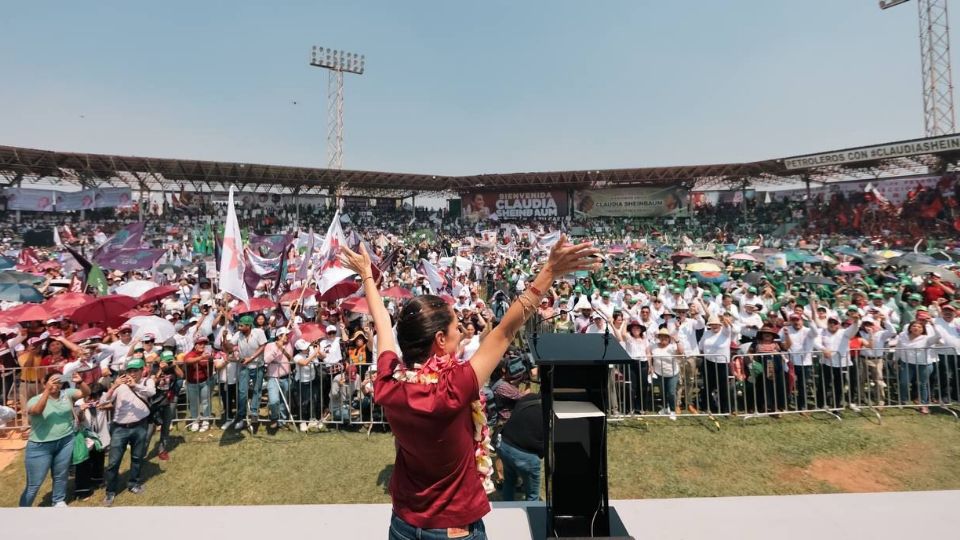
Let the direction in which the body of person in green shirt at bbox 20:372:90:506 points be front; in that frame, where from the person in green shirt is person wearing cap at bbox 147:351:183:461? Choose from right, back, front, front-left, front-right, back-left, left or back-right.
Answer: left

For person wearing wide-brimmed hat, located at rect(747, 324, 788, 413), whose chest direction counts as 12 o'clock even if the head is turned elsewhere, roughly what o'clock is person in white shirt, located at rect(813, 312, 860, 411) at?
The person in white shirt is roughly at 8 o'clock from the person wearing wide-brimmed hat.

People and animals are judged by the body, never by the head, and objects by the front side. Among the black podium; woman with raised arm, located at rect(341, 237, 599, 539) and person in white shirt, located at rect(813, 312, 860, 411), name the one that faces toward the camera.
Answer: the person in white shirt

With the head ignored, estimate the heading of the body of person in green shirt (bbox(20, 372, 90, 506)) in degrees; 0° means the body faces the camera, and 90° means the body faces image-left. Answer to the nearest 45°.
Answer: approximately 315°

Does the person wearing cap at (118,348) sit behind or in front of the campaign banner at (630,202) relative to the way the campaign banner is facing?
in front

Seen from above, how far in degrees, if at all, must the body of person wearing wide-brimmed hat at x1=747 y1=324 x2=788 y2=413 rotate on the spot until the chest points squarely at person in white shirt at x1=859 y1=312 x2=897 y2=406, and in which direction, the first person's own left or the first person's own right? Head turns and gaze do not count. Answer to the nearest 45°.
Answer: approximately 135° to the first person's own left

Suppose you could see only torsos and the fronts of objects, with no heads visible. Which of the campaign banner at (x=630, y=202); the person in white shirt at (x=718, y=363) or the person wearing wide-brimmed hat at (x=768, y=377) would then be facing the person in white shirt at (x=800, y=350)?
the campaign banner

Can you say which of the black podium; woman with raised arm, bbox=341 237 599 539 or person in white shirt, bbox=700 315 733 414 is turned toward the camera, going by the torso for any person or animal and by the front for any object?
the person in white shirt

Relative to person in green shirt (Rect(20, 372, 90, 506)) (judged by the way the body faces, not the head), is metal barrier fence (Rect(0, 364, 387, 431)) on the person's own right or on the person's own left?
on the person's own left

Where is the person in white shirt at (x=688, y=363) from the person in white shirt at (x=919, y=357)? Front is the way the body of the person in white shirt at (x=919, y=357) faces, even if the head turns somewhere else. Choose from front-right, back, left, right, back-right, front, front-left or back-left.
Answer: front-right

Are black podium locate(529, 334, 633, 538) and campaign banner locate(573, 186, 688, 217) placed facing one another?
yes

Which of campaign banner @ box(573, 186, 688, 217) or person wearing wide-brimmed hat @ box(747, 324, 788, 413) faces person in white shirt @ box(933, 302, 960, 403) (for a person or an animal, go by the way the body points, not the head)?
the campaign banner

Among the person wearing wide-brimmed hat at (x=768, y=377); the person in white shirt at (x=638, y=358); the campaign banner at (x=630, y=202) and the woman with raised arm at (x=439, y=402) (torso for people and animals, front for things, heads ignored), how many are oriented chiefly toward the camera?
3
